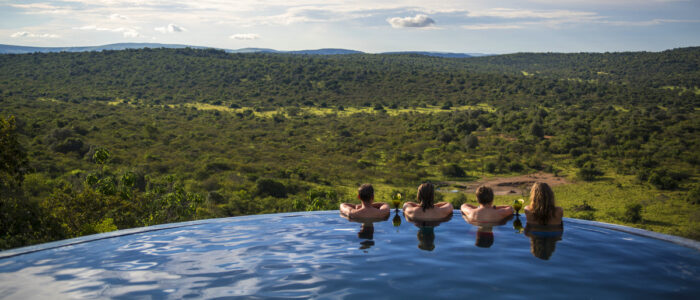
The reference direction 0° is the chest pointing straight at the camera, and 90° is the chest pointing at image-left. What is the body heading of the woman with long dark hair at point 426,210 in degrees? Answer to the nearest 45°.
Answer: approximately 180°

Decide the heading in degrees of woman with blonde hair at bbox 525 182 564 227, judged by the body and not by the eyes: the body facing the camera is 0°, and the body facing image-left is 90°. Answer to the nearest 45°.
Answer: approximately 180°

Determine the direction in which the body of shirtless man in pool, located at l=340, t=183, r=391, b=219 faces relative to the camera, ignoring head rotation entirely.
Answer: away from the camera

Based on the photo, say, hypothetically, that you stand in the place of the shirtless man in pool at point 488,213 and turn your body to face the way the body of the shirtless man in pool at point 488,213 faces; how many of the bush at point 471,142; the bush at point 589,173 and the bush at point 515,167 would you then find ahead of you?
3

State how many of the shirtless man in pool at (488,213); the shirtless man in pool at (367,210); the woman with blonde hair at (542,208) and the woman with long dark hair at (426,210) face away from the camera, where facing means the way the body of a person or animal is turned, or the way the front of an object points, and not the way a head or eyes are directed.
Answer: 4

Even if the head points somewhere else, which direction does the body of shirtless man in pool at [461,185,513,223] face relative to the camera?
away from the camera

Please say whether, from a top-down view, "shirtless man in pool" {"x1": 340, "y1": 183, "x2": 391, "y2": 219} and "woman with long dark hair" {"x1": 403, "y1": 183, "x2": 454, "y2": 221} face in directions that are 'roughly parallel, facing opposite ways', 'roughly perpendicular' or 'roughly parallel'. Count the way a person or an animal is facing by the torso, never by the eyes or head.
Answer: roughly parallel

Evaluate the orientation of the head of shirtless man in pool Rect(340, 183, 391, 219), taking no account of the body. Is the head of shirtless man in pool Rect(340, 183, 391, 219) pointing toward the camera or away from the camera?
away from the camera

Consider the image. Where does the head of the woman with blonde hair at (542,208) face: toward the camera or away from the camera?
away from the camera

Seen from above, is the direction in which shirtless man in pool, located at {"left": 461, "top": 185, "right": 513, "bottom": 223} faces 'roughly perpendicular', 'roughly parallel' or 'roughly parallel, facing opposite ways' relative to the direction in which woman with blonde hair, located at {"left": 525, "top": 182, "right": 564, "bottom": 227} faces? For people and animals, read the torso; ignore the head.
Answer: roughly parallel

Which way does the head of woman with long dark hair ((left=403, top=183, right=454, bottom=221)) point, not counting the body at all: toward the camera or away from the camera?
away from the camera

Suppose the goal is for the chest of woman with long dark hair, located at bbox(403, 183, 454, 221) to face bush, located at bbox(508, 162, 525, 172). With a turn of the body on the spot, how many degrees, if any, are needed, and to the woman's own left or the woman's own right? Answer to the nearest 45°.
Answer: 0° — they already face it

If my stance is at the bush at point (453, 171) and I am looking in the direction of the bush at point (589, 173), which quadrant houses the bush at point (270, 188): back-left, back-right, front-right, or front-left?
back-right
